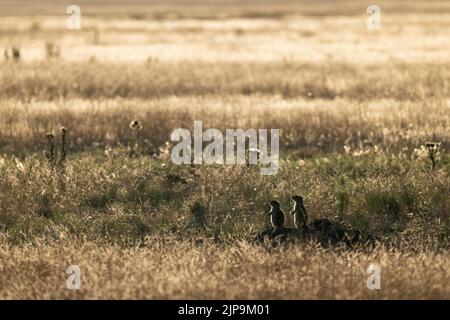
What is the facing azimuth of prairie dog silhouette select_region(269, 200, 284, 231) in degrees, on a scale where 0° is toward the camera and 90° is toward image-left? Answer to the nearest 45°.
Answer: approximately 90°

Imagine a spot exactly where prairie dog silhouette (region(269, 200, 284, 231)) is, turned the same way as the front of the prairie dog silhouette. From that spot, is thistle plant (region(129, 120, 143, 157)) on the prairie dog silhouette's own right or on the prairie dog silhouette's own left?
on the prairie dog silhouette's own right
